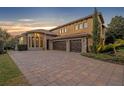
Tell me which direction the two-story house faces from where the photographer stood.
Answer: facing the viewer and to the left of the viewer

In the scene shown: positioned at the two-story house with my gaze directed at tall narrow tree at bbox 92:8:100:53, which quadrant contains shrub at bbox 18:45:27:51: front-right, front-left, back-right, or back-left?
back-right

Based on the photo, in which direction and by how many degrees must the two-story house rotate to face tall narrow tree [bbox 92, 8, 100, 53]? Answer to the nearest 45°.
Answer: approximately 90° to its left

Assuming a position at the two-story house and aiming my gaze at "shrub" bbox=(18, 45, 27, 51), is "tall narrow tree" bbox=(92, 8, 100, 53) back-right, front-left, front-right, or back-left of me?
back-left

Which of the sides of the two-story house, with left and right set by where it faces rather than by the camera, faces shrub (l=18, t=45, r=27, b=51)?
right
